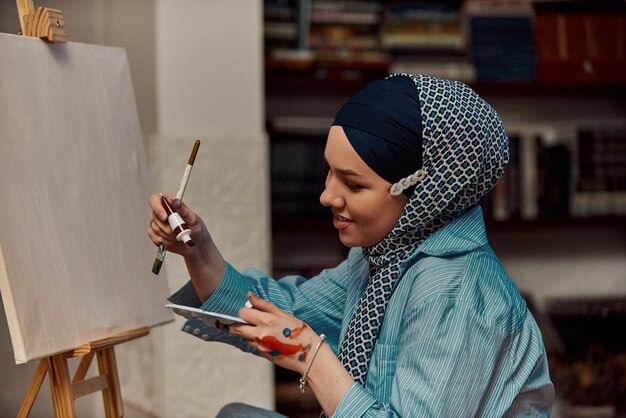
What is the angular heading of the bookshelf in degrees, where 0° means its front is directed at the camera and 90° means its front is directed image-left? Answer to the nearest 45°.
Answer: approximately 0°

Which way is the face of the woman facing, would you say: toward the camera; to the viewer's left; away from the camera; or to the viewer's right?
to the viewer's left

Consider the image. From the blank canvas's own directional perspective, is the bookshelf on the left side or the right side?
on its left

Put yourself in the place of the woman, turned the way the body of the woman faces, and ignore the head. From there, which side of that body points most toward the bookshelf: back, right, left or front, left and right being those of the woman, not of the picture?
right

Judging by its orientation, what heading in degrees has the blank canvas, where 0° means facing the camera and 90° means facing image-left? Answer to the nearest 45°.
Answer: approximately 315°

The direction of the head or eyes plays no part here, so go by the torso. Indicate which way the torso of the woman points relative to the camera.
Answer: to the viewer's left

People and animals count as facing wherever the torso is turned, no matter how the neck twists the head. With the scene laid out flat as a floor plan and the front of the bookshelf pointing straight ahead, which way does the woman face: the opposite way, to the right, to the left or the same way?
to the right

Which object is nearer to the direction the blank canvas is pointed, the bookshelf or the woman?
the woman

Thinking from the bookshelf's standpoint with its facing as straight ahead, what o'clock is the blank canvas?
The blank canvas is roughly at 1 o'clock from the bookshelf.

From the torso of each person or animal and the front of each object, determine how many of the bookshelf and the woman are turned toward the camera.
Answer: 1

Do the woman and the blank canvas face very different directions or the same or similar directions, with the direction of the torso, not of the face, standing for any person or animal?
very different directions

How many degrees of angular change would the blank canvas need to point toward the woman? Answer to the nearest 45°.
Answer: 0° — it already faces them
